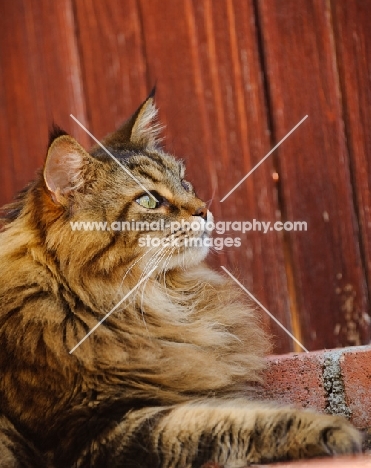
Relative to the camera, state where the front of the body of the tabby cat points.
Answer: to the viewer's right

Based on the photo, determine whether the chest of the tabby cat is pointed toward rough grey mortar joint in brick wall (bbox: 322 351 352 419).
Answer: yes

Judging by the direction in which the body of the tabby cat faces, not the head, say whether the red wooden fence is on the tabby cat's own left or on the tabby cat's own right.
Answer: on the tabby cat's own left
